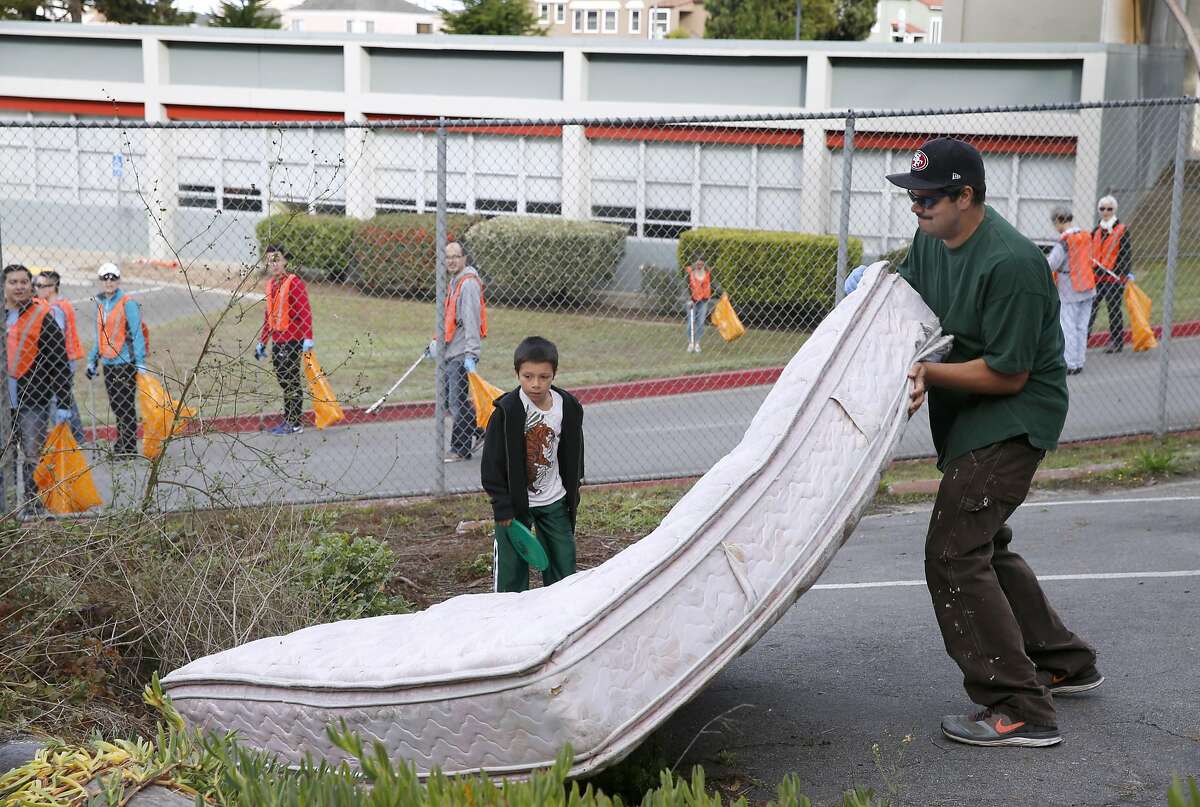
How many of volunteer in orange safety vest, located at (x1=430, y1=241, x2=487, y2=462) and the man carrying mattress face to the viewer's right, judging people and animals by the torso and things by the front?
0

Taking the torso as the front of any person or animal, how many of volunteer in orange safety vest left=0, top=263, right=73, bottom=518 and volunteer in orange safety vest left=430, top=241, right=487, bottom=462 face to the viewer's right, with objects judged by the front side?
0

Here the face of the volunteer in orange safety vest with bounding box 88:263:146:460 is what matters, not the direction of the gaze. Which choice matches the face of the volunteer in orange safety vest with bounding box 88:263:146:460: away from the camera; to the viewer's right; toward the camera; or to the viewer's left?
toward the camera

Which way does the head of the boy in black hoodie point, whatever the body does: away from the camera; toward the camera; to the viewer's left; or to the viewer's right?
toward the camera

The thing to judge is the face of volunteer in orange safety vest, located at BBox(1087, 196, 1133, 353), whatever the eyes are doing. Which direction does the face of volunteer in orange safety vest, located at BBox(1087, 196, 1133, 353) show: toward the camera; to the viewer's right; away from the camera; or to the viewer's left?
toward the camera

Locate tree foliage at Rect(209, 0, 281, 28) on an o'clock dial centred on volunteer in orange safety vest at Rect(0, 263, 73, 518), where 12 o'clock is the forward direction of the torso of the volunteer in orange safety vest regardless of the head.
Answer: The tree foliage is roughly at 5 o'clock from the volunteer in orange safety vest.

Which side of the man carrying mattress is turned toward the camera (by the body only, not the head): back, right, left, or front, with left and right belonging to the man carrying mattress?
left

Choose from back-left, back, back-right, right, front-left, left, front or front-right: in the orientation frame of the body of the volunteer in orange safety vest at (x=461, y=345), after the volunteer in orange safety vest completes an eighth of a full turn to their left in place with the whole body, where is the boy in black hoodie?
front

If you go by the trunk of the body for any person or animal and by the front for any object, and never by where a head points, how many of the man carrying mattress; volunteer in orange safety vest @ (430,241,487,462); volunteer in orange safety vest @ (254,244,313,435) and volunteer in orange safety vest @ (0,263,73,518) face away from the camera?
0

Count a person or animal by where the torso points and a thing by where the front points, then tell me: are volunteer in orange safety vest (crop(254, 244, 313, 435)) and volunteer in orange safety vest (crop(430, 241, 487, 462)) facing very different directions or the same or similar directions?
same or similar directions

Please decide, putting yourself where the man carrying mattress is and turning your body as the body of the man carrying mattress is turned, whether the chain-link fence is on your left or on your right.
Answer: on your right

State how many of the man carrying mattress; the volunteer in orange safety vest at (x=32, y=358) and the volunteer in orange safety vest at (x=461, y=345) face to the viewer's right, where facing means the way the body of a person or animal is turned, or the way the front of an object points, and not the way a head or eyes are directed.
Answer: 0

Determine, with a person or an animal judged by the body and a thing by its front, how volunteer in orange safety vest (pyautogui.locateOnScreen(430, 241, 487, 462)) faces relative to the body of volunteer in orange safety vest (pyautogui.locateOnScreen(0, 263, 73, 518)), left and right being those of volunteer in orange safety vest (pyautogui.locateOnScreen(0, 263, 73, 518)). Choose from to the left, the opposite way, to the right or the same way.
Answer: the same way

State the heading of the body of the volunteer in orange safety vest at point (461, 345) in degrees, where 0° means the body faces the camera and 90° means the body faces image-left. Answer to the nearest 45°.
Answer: approximately 45°

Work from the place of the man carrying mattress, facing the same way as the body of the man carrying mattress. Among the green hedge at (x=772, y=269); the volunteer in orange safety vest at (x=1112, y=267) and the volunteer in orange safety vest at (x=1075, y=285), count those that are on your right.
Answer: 3

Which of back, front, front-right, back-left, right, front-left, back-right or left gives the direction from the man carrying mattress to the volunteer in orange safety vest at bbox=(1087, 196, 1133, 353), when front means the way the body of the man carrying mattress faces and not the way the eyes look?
right

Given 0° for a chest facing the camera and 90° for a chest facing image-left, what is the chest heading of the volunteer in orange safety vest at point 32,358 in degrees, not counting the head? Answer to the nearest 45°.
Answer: approximately 45°
